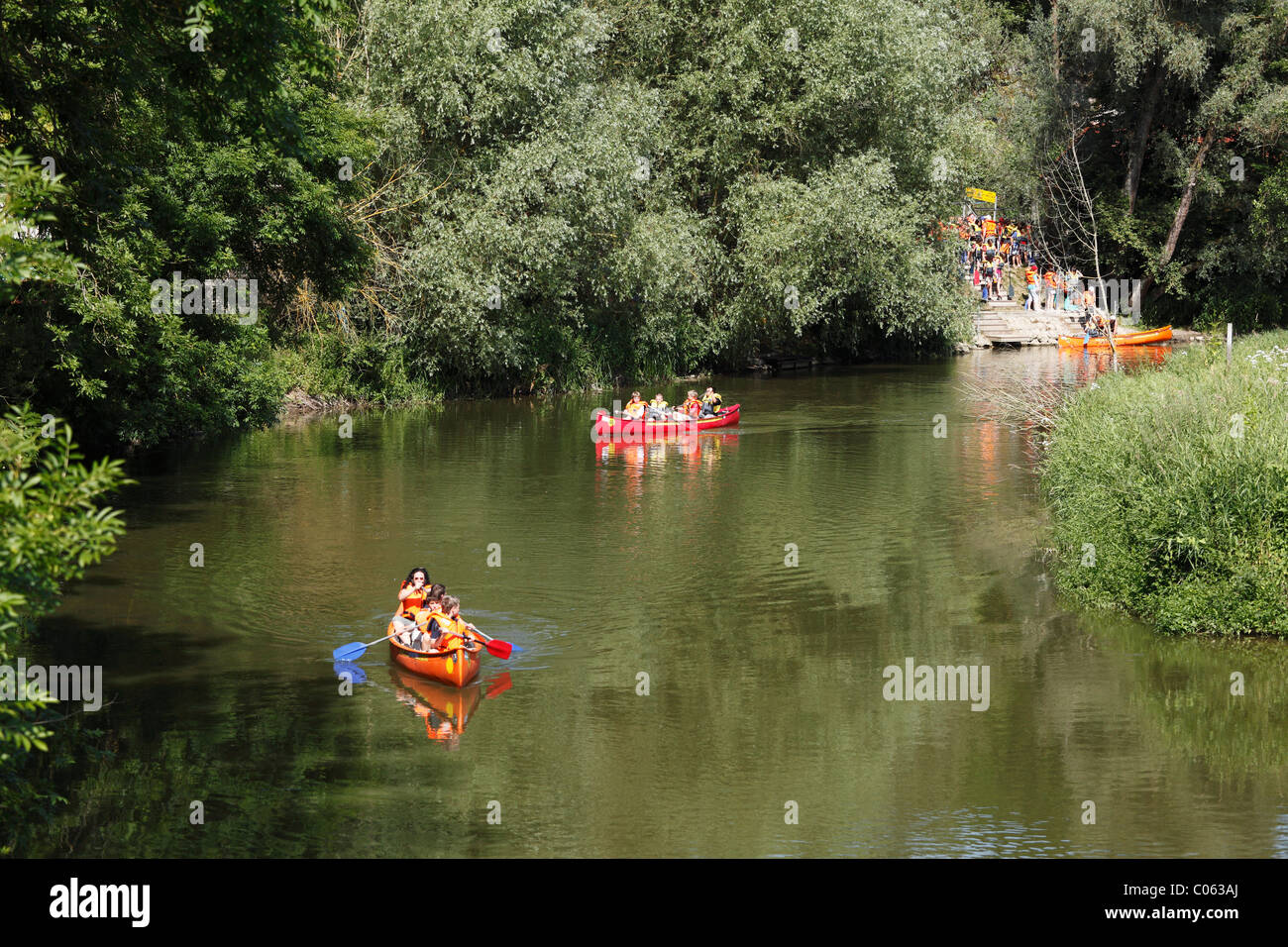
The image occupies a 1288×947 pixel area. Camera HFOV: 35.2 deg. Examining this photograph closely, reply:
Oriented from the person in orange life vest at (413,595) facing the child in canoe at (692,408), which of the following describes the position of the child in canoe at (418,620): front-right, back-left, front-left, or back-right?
back-right

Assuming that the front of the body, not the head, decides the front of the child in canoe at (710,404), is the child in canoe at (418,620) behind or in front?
in front

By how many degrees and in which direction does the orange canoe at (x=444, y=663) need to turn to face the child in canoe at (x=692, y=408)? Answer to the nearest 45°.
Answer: approximately 135° to its left

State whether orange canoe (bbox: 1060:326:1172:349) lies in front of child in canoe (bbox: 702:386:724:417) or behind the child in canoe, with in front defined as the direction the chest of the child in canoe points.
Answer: behind

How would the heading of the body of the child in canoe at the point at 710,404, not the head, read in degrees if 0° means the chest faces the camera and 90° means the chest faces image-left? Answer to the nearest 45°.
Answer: approximately 45°

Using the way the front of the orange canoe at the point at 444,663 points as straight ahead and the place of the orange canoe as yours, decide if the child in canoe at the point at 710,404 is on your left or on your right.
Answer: on your left

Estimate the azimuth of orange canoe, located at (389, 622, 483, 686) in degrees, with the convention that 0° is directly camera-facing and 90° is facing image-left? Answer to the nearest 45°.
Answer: approximately 315°

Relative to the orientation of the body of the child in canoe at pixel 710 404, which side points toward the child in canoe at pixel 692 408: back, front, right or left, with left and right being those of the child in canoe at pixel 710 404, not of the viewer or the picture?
front

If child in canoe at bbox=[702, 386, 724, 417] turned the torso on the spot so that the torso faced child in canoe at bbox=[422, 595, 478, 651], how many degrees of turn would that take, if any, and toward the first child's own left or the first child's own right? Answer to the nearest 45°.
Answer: approximately 45° to the first child's own left

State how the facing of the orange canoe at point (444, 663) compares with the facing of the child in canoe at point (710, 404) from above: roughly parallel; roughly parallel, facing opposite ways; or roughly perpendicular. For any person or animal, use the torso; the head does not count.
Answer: roughly perpendicular

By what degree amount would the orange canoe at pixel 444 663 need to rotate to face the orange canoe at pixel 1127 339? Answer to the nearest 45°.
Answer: approximately 90° to its left
